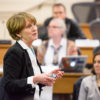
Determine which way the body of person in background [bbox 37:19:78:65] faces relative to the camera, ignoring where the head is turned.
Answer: toward the camera

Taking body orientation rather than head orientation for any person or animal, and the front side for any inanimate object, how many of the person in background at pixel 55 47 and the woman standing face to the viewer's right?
1

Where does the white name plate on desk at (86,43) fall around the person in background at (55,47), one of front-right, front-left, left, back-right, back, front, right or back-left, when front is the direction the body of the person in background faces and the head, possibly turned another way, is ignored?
back-left

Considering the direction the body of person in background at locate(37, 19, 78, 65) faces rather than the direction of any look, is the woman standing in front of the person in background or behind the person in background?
in front

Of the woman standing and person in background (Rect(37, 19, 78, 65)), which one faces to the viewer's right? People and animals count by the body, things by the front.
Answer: the woman standing

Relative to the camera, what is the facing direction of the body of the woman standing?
to the viewer's right

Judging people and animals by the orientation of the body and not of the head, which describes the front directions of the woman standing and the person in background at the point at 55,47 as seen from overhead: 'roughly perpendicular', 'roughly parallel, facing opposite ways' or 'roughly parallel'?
roughly perpendicular

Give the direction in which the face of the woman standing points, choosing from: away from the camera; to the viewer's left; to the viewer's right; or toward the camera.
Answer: to the viewer's right

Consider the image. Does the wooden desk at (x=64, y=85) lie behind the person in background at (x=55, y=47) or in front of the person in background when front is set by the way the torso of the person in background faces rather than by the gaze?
in front
